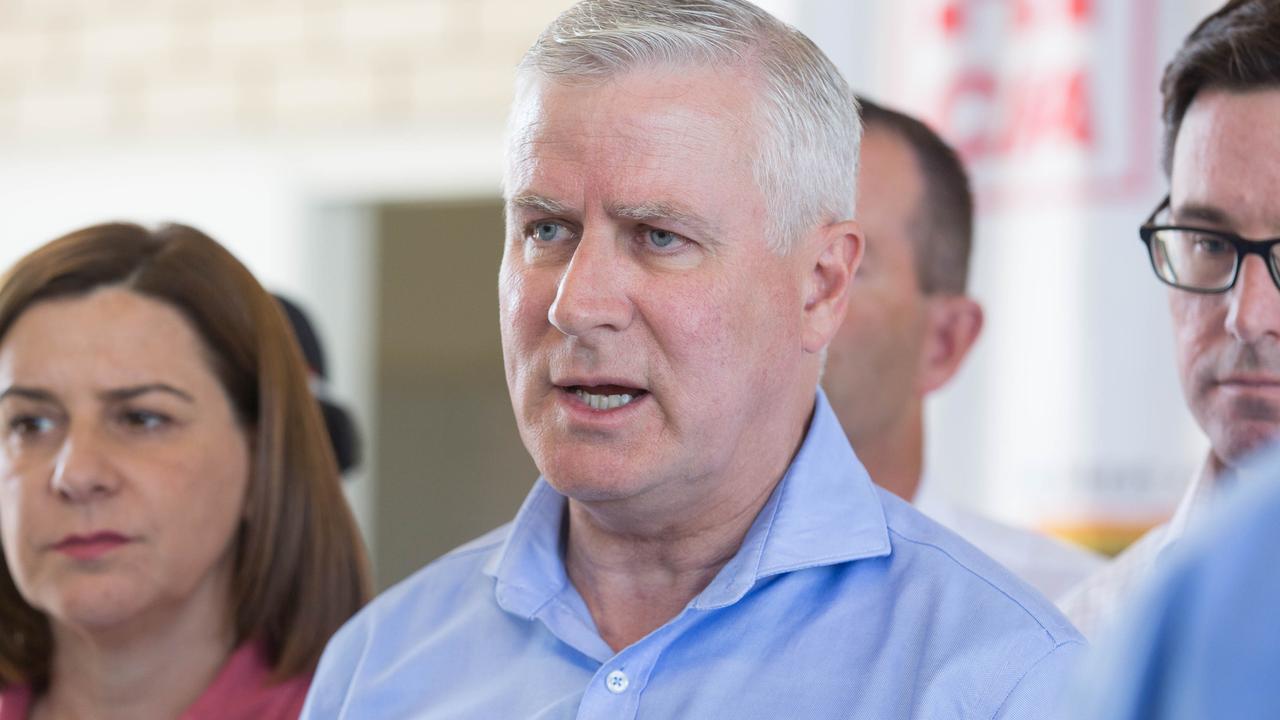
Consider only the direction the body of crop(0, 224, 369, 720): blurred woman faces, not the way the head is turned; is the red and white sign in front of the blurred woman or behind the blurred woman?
behind

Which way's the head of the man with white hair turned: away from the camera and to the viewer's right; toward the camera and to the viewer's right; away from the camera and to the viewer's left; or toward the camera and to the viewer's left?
toward the camera and to the viewer's left

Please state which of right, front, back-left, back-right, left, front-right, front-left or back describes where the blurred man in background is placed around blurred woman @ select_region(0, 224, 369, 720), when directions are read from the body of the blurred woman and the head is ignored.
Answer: back-left

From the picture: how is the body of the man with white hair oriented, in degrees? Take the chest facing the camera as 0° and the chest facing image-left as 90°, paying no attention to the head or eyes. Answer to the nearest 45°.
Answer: approximately 45°

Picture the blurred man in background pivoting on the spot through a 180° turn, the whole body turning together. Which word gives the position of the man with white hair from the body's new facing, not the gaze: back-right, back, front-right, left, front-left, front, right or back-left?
back-right

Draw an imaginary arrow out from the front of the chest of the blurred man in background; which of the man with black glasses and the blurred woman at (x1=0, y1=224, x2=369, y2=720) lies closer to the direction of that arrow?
the blurred woman

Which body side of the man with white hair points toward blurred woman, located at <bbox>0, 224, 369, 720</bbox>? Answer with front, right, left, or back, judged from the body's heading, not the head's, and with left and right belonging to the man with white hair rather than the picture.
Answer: right

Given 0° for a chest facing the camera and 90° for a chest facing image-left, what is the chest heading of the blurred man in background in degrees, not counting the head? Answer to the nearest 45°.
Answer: approximately 45°

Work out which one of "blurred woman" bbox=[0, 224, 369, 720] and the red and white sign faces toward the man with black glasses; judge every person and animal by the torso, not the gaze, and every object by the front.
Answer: the red and white sign

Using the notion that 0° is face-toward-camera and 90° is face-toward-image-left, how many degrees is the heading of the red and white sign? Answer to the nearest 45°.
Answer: approximately 0°

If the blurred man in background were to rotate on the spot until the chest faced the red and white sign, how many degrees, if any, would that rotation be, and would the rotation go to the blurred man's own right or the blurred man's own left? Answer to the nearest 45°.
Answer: approximately 135° to the blurred man's own right

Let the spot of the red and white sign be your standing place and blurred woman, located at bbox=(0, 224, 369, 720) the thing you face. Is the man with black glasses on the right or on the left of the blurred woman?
left
